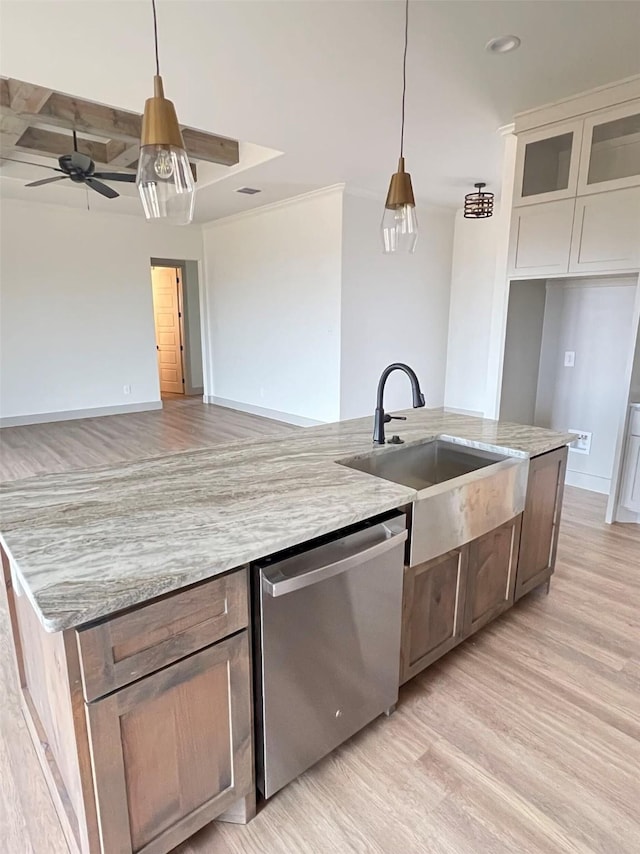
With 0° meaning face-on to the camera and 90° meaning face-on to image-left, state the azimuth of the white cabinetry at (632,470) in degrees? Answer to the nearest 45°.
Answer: approximately 45°

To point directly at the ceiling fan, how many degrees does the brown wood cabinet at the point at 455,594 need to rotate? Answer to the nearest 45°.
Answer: approximately 180°

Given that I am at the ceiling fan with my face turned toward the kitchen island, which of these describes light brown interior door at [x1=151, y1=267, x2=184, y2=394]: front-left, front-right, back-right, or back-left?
back-left

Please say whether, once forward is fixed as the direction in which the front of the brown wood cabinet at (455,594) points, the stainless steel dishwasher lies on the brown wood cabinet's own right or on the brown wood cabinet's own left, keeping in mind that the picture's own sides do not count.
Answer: on the brown wood cabinet's own right

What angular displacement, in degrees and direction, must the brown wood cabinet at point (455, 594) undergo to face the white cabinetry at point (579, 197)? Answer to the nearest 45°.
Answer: approximately 135° to its left

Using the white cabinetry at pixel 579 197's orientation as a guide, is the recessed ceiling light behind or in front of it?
in front

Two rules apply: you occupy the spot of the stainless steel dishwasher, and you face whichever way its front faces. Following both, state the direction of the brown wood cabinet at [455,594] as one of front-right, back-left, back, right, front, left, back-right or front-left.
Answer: left

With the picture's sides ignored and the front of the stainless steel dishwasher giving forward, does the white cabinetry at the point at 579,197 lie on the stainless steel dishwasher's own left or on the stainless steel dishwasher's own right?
on the stainless steel dishwasher's own left

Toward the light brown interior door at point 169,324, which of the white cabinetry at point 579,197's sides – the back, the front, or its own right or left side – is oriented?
right

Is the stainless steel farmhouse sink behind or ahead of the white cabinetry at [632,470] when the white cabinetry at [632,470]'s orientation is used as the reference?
ahead

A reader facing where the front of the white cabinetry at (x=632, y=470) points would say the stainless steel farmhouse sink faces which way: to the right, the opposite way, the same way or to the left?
to the left

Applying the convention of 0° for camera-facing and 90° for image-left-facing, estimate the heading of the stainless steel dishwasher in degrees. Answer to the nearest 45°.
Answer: approximately 315°

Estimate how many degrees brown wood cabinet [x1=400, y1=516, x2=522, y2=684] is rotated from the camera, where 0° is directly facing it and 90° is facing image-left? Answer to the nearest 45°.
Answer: approximately 315°
